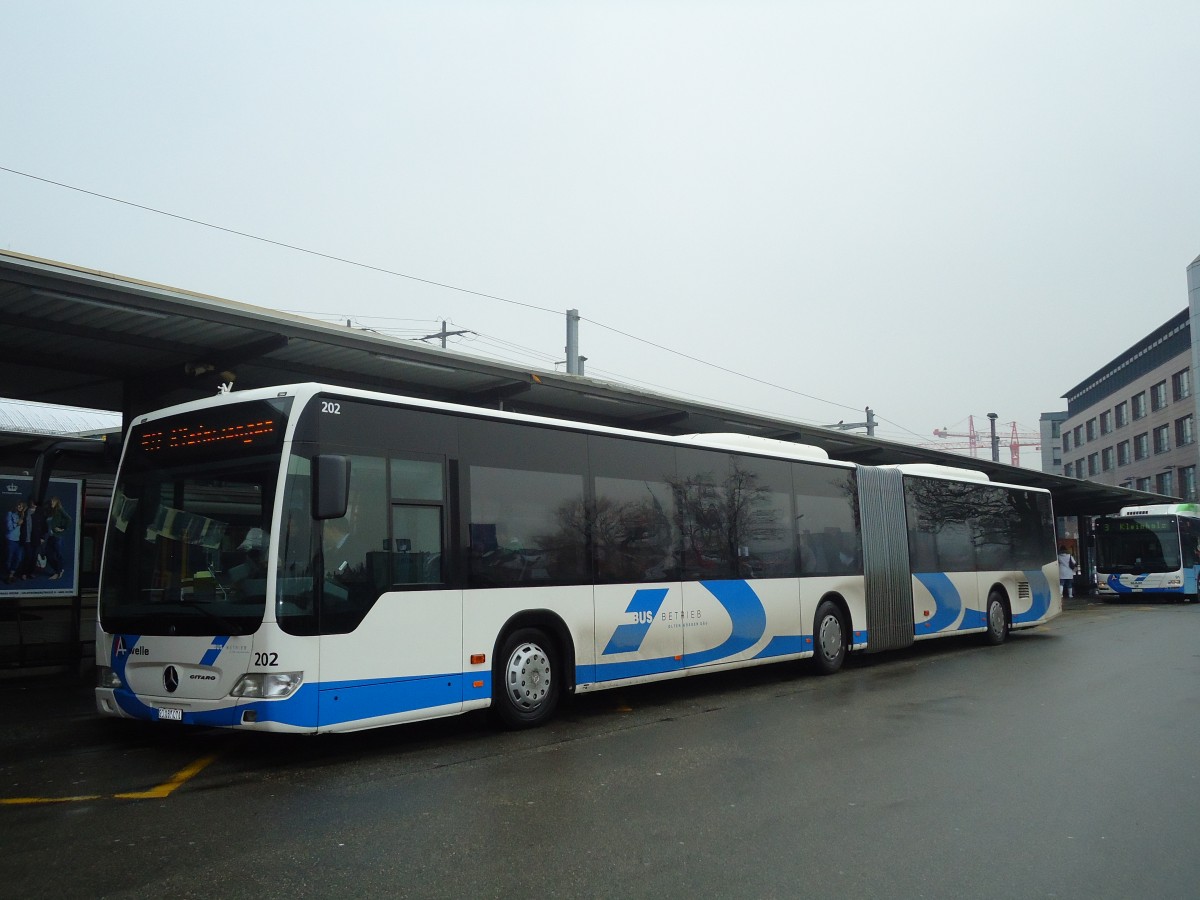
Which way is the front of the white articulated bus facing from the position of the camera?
facing the viewer and to the left of the viewer

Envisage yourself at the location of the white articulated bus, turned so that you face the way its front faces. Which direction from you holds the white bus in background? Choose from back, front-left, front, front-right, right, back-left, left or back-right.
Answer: back

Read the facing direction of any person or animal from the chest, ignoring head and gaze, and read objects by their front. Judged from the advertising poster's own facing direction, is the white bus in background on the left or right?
on its left

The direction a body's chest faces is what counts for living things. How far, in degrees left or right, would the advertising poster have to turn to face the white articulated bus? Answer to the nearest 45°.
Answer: approximately 90° to its left

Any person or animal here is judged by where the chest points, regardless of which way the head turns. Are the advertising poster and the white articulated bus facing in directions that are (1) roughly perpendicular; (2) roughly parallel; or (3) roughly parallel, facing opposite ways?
roughly perpendicular

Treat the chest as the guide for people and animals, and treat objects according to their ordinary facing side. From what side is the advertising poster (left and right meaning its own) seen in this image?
front

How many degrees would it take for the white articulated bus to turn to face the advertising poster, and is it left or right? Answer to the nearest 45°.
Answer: approximately 90° to its right

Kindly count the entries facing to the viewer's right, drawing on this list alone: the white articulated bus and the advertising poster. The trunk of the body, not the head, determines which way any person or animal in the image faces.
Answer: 0
